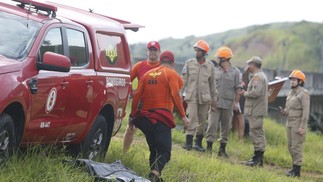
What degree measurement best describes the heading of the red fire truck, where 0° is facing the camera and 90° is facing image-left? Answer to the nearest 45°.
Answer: approximately 45°

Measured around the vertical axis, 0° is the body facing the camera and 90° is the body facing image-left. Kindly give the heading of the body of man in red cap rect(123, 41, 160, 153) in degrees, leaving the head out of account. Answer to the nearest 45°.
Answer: approximately 0°

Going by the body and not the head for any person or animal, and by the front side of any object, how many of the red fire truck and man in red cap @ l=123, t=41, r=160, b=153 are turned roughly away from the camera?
0

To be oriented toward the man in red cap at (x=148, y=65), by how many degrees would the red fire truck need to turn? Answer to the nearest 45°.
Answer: approximately 180°
